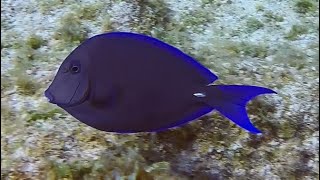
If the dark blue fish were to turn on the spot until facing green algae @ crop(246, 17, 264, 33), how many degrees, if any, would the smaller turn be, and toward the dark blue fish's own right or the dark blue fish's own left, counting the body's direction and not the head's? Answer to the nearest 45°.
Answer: approximately 135° to the dark blue fish's own right

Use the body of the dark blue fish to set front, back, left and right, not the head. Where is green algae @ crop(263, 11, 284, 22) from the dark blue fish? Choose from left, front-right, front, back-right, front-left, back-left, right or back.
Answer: back-right

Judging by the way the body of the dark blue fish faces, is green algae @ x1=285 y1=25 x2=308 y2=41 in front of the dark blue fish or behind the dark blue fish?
behind

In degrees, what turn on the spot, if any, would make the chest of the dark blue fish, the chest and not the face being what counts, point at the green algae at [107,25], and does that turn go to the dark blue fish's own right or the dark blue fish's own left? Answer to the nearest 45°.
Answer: approximately 90° to the dark blue fish's own right

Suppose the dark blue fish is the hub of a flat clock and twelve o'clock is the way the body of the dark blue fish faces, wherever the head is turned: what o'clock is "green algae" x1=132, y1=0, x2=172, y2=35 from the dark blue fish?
The green algae is roughly at 3 o'clock from the dark blue fish.

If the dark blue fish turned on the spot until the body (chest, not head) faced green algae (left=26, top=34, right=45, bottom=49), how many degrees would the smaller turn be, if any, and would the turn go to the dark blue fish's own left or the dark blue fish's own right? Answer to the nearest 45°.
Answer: approximately 45° to the dark blue fish's own right

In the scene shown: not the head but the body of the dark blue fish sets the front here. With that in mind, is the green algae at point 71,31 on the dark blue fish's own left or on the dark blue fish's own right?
on the dark blue fish's own right

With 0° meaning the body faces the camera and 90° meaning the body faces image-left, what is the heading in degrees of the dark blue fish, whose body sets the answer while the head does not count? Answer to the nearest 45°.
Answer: approximately 90°

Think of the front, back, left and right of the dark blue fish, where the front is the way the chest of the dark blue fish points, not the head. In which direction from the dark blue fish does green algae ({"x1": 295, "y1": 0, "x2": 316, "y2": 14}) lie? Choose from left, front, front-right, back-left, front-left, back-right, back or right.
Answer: back-right

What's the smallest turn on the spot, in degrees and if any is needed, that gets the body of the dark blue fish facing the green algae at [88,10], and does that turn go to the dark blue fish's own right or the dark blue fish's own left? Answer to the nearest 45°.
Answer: approximately 90° to the dark blue fish's own right
